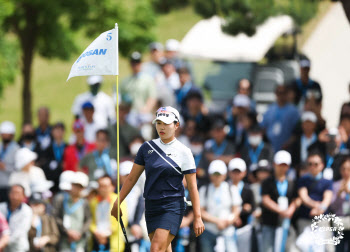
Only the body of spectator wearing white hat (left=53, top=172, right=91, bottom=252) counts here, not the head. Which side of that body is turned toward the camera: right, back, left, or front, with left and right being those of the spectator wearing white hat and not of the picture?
front

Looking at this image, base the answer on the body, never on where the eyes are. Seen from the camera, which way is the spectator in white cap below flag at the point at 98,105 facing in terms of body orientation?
toward the camera

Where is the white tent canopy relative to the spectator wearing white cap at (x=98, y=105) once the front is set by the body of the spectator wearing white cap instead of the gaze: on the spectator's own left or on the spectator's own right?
on the spectator's own left

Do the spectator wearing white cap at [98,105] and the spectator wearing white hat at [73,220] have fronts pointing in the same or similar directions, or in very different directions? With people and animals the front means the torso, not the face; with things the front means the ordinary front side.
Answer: same or similar directions

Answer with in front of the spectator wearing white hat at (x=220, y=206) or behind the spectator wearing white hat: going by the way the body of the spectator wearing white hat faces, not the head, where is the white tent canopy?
behind

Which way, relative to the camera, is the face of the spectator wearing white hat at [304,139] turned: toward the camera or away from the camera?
toward the camera

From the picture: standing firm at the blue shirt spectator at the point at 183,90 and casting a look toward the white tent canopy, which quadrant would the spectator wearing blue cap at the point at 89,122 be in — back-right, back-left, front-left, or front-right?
back-left

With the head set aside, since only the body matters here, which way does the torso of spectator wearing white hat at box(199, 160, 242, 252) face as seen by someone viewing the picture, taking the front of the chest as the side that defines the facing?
toward the camera

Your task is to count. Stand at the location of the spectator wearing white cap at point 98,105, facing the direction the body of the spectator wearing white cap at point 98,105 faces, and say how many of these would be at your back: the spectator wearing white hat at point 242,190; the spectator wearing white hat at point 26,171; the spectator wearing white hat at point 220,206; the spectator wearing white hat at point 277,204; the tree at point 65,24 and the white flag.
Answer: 1

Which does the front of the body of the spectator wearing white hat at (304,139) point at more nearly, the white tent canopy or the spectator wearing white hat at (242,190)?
the spectator wearing white hat

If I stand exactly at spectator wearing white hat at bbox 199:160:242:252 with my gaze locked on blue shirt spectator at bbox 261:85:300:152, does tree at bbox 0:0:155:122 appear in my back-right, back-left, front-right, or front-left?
front-left

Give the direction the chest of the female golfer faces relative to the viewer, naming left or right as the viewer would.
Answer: facing the viewer and to the left of the viewer
